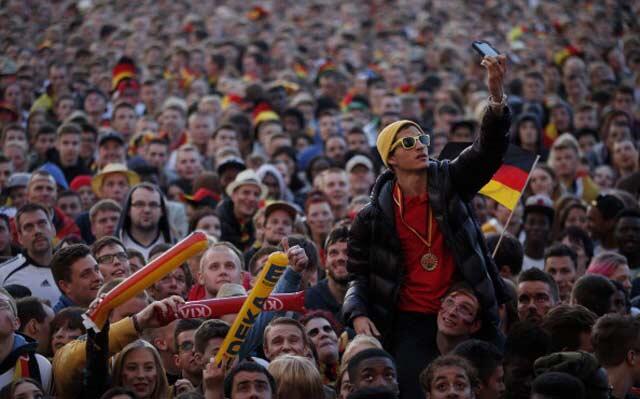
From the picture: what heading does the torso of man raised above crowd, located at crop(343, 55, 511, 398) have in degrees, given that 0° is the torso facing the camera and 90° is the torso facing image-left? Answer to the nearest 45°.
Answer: approximately 315°

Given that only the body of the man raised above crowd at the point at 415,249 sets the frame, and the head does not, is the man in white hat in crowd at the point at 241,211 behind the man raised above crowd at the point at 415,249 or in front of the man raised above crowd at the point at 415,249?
behind

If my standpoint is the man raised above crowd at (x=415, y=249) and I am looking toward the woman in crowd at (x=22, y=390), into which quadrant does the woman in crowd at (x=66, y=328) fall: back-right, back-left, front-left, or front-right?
front-right

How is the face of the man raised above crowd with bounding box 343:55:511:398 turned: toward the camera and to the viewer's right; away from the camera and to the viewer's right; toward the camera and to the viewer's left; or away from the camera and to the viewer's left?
toward the camera and to the viewer's right

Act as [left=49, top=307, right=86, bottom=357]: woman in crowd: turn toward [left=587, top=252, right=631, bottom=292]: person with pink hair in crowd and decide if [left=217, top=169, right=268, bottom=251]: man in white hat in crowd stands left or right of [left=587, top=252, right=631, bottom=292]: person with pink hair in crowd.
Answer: left

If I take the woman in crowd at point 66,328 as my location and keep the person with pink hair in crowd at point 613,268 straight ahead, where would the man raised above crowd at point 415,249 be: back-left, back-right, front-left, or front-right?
front-right

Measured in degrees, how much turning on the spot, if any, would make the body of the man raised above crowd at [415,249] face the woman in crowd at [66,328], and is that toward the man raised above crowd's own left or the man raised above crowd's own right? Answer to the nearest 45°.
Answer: approximately 135° to the man raised above crowd's own right

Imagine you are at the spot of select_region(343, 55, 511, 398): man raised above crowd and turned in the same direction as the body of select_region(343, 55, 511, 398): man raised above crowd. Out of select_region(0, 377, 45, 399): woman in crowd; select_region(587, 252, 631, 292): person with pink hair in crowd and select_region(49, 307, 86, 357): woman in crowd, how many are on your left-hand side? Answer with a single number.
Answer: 1

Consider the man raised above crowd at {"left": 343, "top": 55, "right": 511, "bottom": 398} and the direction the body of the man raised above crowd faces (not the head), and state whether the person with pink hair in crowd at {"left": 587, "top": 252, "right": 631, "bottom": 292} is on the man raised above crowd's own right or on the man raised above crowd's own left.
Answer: on the man raised above crowd's own left
